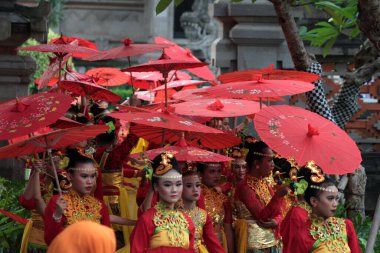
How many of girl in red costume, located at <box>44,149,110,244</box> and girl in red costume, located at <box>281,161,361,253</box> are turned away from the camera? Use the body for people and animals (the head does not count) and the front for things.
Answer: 0

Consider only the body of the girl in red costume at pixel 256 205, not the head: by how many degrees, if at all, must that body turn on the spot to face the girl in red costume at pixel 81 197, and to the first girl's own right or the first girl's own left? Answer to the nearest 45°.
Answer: approximately 90° to the first girl's own right

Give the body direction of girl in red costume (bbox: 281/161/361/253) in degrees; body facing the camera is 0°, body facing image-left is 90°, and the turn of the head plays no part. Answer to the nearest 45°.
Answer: approximately 315°

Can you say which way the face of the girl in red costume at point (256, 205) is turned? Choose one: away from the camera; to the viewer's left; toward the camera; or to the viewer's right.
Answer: to the viewer's right

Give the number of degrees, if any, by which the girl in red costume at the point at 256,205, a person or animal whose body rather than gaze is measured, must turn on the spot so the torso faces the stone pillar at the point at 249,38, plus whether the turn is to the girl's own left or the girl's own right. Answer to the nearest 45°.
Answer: approximately 135° to the girl's own left

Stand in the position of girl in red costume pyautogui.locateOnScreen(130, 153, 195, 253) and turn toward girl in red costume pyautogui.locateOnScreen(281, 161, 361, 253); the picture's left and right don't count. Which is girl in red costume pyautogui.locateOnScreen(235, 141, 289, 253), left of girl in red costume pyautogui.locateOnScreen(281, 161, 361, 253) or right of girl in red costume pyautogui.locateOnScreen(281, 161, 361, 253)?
left

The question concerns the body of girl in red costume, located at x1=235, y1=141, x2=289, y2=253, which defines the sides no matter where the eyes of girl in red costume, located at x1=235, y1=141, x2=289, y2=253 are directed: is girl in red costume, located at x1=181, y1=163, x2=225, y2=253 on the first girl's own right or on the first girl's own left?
on the first girl's own right

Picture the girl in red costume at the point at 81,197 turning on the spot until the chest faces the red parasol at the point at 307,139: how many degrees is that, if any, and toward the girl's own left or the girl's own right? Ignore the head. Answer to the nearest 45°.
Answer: approximately 45° to the girl's own left
